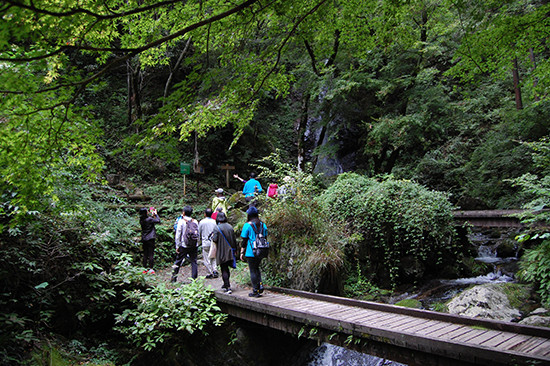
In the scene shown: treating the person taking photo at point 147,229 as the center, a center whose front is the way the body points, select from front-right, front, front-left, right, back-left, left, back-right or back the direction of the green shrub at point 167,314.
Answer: back-right

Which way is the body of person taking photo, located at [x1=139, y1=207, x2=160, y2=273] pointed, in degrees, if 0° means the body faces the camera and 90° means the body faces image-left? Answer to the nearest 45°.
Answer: approximately 225°

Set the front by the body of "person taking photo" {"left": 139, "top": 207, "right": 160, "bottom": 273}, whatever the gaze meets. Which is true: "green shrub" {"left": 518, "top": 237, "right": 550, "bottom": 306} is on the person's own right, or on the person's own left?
on the person's own right

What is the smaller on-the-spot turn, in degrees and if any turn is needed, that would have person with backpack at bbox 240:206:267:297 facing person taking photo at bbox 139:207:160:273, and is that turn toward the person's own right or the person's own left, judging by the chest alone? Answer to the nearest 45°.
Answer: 0° — they already face them

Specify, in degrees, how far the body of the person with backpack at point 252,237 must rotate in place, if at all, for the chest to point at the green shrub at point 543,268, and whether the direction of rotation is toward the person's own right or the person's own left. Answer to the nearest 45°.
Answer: approximately 135° to the person's own right

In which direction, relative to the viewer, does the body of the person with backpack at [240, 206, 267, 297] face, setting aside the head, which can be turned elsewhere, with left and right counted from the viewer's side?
facing away from the viewer and to the left of the viewer

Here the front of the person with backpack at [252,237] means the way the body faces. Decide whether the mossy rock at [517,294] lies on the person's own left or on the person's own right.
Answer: on the person's own right
